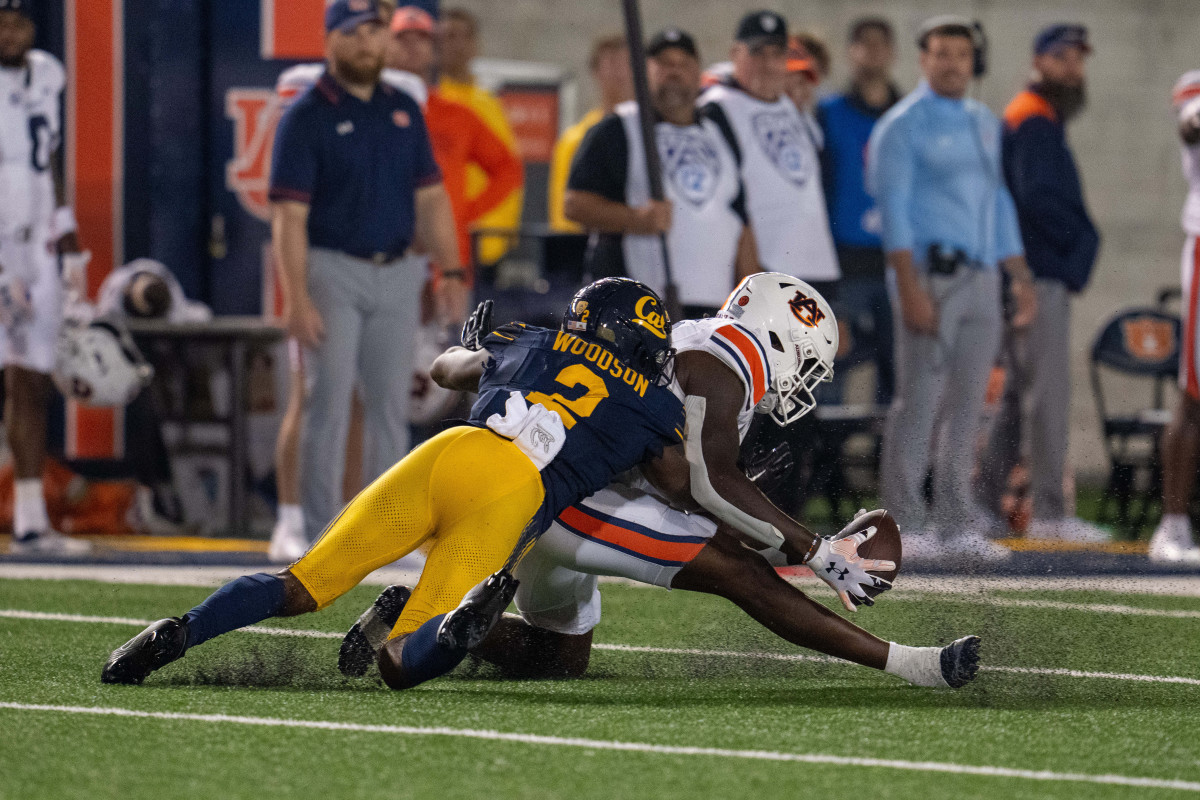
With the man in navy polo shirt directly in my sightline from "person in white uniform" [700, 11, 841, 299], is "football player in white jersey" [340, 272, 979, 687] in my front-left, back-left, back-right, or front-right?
front-left

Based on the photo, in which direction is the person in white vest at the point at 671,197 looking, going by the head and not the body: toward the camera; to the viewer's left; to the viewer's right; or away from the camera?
toward the camera

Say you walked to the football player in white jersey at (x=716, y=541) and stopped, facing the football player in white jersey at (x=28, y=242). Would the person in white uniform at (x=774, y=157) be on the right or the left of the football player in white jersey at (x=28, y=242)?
right

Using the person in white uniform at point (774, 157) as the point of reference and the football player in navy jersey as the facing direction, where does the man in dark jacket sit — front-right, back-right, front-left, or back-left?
back-left
